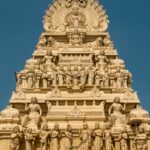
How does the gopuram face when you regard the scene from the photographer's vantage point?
facing the viewer
